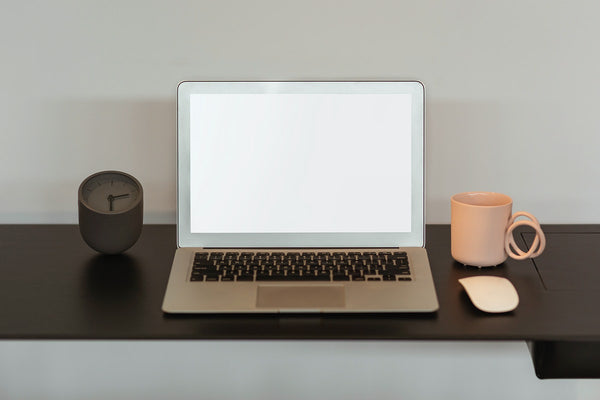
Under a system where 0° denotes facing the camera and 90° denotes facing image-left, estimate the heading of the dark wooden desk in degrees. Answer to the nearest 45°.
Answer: approximately 0°

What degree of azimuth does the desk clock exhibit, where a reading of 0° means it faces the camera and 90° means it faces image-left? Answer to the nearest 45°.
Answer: approximately 0°

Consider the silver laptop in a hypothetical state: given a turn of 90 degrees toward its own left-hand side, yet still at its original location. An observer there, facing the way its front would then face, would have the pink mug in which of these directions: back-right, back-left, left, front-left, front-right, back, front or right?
front

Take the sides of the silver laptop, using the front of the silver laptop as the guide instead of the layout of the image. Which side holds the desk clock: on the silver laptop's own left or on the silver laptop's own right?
on the silver laptop's own right
